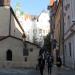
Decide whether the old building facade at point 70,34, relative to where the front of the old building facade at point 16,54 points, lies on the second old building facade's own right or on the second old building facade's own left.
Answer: on the second old building facade's own left

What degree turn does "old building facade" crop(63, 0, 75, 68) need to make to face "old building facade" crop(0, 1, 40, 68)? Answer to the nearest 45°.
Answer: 0° — it already faces it

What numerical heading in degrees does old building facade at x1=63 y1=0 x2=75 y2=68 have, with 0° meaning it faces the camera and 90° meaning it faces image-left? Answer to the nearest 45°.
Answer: approximately 90°
